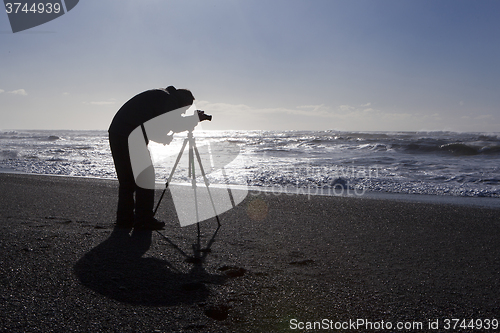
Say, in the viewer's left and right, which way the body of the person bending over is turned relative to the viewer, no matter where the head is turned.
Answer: facing to the right of the viewer

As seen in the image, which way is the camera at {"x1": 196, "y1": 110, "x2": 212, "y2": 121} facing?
to the viewer's right

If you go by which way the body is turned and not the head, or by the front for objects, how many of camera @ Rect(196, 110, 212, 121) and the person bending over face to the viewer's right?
2

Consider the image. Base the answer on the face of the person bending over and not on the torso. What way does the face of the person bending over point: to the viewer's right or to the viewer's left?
to the viewer's right
